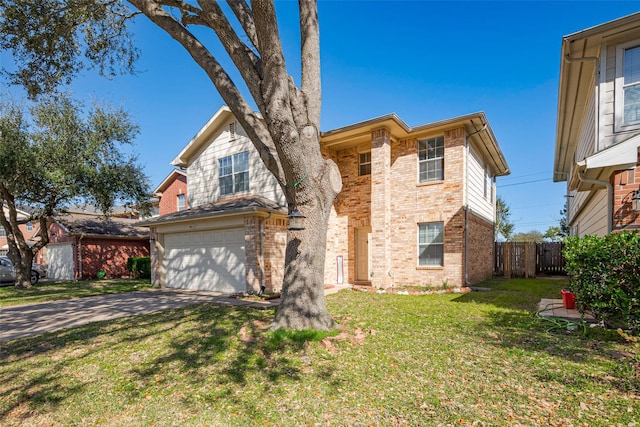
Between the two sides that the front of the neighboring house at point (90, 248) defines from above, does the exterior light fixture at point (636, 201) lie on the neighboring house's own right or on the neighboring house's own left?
on the neighboring house's own left

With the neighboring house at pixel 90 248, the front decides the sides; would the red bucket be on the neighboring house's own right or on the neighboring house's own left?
on the neighboring house's own left

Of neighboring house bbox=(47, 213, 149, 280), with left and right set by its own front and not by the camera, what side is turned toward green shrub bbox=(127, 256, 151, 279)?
left

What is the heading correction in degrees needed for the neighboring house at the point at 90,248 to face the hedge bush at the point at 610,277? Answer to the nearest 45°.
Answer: approximately 45° to its left

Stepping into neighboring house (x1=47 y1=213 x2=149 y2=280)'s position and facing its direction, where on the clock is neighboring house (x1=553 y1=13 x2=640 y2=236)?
neighboring house (x1=553 y1=13 x2=640 y2=236) is roughly at 10 o'clock from neighboring house (x1=47 y1=213 x2=149 y2=280).

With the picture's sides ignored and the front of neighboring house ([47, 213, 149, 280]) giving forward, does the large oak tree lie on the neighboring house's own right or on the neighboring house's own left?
on the neighboring house's own left

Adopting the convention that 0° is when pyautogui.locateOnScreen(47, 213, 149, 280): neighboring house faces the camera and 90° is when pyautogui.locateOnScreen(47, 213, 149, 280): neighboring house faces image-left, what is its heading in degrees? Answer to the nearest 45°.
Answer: approximately 45°

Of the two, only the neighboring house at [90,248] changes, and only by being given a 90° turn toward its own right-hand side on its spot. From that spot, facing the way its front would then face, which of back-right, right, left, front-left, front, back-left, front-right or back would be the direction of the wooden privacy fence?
back

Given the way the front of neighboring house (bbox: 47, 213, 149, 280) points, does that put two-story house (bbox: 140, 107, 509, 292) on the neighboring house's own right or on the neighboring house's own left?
on the neighboring house's own left
